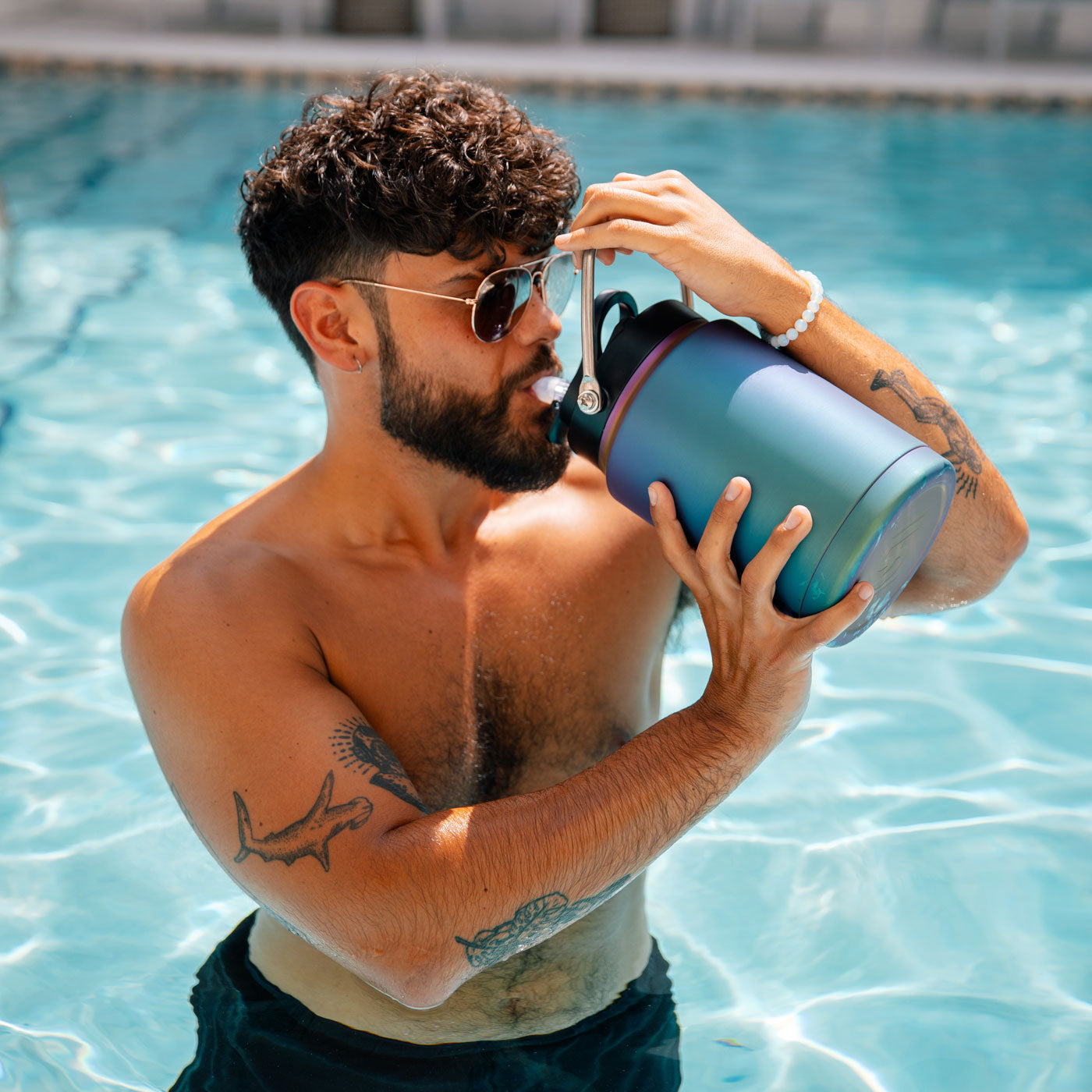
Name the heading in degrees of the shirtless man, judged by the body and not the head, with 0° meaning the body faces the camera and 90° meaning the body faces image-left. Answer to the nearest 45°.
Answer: approximately 315°

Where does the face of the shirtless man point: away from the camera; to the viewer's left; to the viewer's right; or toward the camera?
to the viewer's right
